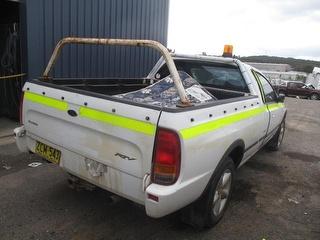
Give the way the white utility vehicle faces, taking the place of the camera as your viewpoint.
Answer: facing away from the viewer and to the right of the viewer

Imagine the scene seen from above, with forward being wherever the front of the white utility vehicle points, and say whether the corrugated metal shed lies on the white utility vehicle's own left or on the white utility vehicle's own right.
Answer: on the white utility vehicle's own left
